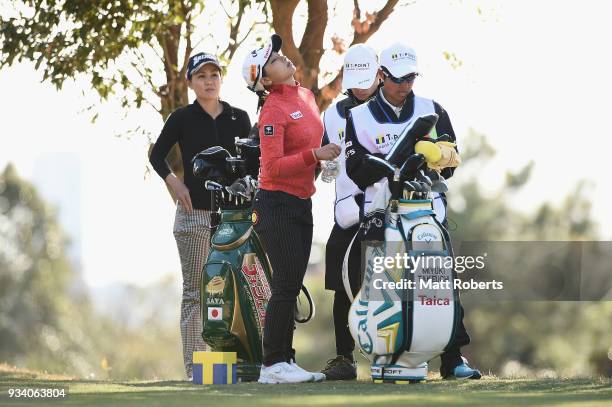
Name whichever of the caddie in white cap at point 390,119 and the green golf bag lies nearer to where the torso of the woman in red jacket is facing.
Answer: the caddie in white cap

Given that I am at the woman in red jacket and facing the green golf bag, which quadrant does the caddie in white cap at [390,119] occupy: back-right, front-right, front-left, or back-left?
back-right

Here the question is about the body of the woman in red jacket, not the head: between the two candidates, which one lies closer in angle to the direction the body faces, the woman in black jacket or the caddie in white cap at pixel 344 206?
the caddie in white cap

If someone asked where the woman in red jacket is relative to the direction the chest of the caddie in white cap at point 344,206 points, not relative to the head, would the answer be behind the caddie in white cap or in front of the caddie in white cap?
in front

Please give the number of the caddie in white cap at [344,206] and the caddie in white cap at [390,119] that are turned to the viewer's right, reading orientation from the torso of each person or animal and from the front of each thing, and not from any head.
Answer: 0

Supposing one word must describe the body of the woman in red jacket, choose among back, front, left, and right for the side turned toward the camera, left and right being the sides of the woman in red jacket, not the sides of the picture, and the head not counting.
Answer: right
